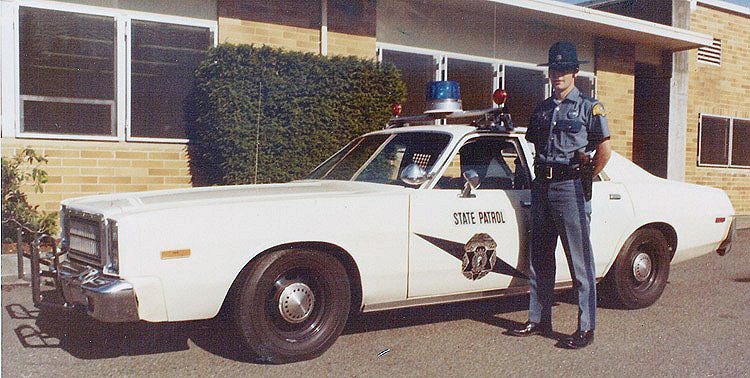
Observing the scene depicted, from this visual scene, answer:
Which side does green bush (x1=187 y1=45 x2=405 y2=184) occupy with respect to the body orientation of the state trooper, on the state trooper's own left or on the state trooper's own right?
on the state trooper's own right

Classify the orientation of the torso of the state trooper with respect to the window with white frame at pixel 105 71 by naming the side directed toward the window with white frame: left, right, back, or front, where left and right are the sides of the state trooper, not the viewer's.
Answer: right

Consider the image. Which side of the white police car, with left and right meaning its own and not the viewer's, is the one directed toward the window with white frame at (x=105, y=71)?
right

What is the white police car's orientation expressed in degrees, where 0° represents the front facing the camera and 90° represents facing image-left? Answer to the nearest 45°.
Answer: approximately 45°

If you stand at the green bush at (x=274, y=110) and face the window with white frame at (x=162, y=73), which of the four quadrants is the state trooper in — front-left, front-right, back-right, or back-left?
back-left

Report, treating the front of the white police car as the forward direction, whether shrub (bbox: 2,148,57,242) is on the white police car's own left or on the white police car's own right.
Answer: on the white police car's own right

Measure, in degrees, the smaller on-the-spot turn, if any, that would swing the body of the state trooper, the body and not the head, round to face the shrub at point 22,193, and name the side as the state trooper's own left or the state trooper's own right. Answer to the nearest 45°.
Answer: approximately 45° to the state trooper's own right

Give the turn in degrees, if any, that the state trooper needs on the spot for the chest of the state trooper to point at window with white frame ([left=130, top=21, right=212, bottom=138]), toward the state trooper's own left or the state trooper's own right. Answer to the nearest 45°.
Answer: approximately 90° to the state trooper's own right

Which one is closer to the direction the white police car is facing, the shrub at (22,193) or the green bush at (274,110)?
the shrub

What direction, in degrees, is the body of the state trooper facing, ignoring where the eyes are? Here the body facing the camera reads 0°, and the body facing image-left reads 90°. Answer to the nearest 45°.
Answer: approximately 45°

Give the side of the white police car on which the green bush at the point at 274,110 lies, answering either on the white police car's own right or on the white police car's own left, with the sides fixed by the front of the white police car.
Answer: on the white police car's own right
